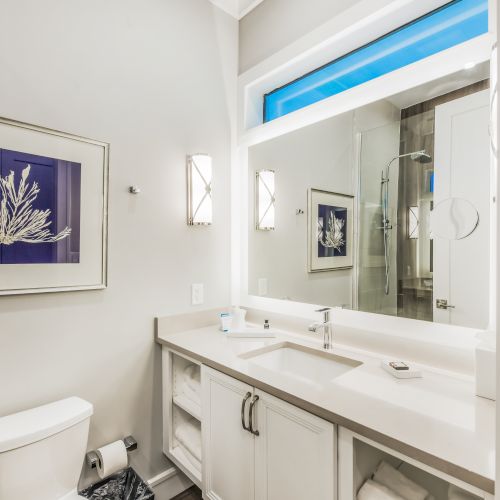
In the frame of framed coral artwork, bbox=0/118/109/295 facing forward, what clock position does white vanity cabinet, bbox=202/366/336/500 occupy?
The white vanity cabinet is roughly at 12 o'clock from the framed coral artwork.

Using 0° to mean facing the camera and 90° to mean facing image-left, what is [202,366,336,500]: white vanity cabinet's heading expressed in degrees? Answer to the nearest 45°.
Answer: approximately 45°

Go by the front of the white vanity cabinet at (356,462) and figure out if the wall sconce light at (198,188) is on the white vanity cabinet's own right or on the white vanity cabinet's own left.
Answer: on the white vanity cabinet's own right

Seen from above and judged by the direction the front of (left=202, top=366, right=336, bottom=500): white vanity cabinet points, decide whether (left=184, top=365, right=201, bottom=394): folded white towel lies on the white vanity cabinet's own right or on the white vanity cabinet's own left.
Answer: on the white vanity cabinet's own right

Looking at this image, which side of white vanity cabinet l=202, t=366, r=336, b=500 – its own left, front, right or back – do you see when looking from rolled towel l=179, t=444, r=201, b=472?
right

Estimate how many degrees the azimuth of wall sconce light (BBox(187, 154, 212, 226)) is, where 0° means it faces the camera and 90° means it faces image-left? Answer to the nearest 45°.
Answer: approximately 315°

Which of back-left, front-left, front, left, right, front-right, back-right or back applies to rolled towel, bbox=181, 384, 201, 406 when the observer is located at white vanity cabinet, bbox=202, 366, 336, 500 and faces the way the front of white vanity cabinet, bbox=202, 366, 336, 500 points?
right

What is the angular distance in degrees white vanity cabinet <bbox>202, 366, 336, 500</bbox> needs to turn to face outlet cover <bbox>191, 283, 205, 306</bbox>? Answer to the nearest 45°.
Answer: approximately 90° to its right

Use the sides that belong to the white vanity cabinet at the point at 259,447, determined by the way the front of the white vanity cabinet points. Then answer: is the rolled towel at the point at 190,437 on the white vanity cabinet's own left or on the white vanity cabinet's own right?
on the white vanity cabinet's own right
